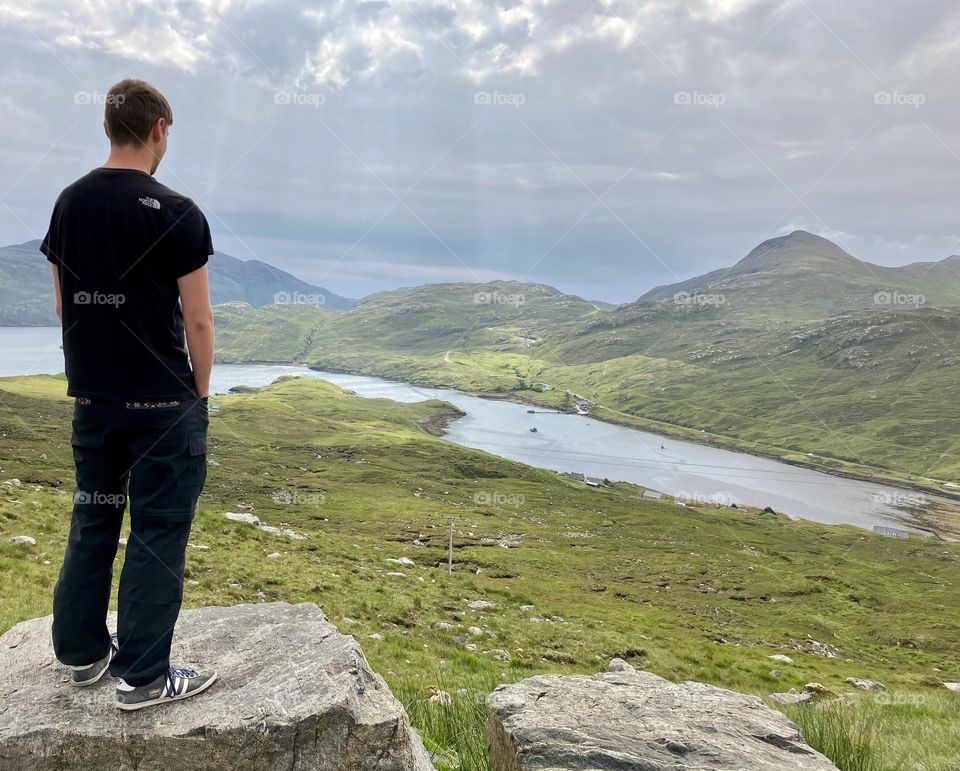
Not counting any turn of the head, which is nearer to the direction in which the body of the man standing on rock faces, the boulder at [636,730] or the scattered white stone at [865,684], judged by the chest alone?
the scattered white stone

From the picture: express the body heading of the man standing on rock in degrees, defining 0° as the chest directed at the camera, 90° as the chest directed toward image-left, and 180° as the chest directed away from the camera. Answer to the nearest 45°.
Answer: approximately 225°

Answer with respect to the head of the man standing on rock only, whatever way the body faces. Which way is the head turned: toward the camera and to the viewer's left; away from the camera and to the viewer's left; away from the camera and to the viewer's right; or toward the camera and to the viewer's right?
away from the camera and to the viewer's right

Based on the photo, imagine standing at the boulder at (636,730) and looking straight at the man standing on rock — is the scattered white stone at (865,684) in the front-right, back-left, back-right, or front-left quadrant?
back-right

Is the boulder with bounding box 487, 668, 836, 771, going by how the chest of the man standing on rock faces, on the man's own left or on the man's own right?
on the man's own right
